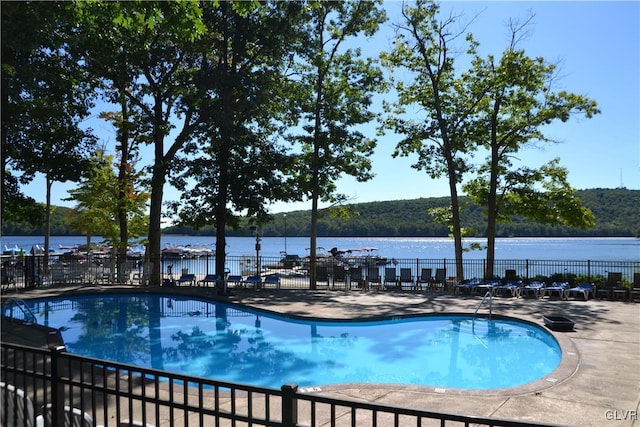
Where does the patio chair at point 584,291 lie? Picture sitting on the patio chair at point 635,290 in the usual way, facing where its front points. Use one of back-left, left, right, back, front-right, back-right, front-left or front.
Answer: front-right

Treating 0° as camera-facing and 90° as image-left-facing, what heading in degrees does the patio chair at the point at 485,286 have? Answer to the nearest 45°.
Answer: approximately 45°

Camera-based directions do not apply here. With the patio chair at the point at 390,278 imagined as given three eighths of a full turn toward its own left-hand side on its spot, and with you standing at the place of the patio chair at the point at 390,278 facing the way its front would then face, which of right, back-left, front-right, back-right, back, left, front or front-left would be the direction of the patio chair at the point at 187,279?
back-left

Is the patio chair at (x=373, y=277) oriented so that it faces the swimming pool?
yes

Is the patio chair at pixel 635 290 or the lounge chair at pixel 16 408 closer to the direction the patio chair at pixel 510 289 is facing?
the lounge chair

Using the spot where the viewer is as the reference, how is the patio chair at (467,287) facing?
facing the viewer and to the left of the viewer

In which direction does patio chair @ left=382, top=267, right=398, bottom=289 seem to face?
toward the camera

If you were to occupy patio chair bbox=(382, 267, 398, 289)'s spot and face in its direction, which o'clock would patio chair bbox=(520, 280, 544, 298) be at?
patio chair bbox=(520, 280, 544, 298) is roughly at 10 o'clock from patio chair bbox=(382, 267, 398, 289).

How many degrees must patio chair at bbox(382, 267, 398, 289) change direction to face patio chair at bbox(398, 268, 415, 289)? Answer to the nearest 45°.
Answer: approximately 90° to its left

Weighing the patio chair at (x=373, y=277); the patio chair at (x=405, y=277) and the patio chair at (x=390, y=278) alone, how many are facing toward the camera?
3

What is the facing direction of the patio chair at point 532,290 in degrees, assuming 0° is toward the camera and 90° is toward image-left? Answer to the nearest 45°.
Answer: approximately 45°

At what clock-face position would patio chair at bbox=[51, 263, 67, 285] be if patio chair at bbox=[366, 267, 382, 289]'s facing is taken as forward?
patio chair at bbox=[51, 263, 67, 285] is roughly at 3 o'clock from patio chair at bbox=[366, 267, 382, 289].

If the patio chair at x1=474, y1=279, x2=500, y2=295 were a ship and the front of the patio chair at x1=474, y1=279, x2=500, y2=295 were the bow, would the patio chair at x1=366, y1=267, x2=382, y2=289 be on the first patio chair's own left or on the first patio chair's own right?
on the first patio chair's own right

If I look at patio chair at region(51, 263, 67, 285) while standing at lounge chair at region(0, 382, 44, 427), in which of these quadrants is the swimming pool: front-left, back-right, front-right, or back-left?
front-right

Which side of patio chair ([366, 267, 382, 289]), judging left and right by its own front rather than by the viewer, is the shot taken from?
front

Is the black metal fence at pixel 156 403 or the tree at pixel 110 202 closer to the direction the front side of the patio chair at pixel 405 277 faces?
the black metal fence
